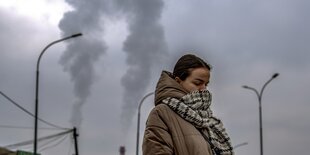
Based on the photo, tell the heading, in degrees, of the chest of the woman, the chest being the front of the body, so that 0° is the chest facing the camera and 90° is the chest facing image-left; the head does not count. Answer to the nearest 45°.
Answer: approximately 315°

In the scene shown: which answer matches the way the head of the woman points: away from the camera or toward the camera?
toward the camera
